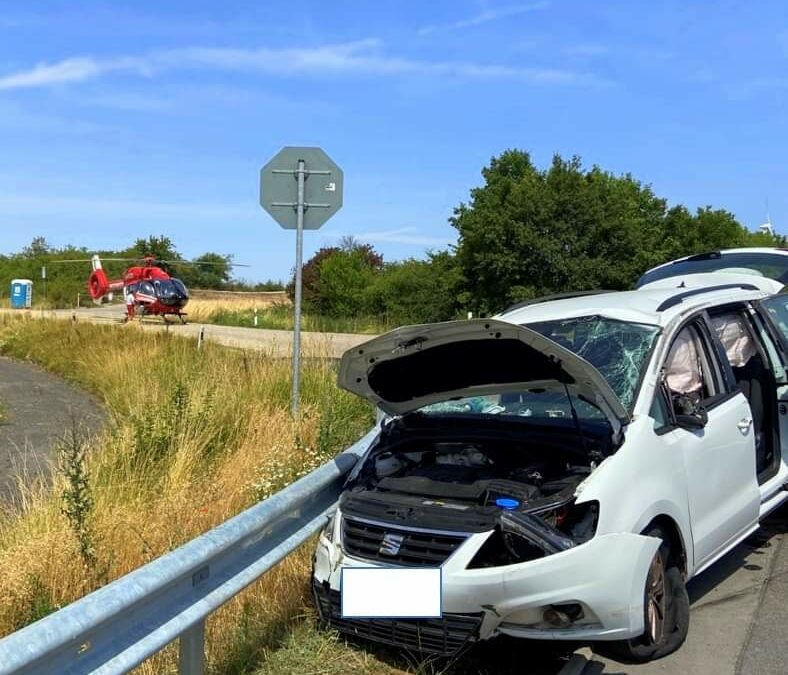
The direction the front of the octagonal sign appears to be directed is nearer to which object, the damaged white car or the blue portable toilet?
the blue portable toilet

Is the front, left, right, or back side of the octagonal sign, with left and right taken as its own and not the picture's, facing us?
back

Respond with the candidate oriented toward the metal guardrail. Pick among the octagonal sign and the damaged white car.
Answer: the damaged white car

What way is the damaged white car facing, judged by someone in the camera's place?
facing the viewer and to the left of the viewer

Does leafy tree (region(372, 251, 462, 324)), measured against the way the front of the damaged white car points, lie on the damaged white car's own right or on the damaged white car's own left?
on the damaged white car's own right

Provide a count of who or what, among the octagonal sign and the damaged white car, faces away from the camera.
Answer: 1

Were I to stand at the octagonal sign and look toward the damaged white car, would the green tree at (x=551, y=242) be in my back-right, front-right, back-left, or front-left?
back-left

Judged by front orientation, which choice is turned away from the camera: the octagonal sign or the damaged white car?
the octagonal sign

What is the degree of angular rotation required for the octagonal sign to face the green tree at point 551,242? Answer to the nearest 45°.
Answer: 0° — it already faces it

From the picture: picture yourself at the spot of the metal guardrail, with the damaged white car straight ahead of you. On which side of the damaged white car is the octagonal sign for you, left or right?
left

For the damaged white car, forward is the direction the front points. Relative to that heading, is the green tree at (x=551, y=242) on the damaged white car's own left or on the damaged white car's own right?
on the damaged white car's own right

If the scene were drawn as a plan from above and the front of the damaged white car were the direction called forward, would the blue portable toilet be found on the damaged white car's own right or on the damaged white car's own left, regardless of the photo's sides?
on the damaged white car's own right
